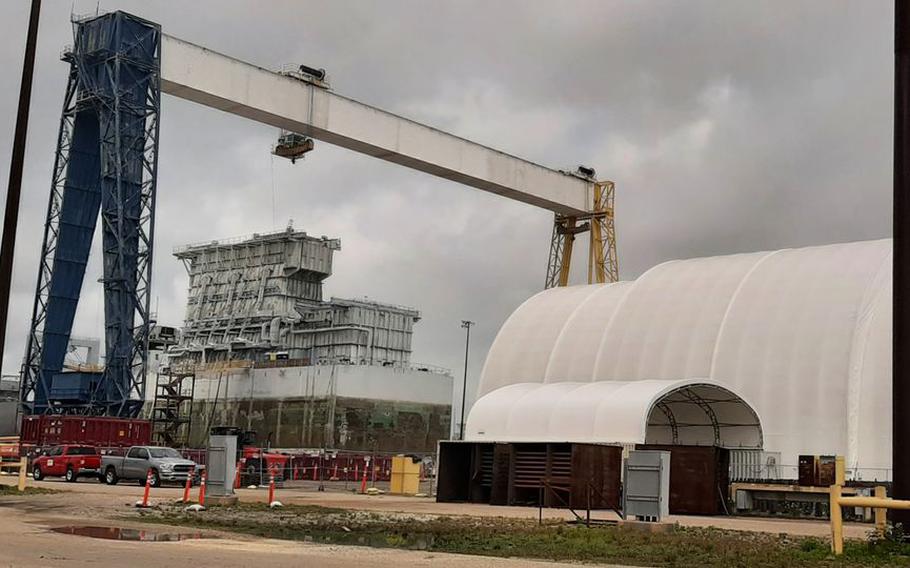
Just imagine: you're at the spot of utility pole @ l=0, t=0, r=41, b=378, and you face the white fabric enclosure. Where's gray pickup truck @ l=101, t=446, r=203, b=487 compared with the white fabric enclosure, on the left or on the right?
left

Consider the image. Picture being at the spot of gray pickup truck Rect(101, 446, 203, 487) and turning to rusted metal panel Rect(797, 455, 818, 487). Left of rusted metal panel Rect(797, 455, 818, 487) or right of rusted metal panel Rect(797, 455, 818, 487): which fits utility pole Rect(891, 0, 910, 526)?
right

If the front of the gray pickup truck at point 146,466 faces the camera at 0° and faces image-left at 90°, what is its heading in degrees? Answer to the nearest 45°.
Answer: approximately 315°

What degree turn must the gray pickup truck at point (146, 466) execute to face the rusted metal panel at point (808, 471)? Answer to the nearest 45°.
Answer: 0° — it already faces it

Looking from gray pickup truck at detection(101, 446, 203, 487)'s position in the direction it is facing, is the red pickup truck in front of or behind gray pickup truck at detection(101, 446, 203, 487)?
behind

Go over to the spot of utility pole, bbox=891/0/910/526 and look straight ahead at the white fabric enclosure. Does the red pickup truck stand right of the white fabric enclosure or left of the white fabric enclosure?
left

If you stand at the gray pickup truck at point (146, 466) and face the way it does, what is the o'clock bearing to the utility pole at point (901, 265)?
The utility pole is roughly at 1 o'clock from the gray pickup truck.

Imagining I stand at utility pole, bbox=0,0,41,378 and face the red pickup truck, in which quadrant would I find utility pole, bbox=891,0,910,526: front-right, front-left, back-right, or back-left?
back-right

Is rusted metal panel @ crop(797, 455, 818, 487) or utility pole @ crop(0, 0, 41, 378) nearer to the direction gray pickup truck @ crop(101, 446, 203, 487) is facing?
the rusted metal panel

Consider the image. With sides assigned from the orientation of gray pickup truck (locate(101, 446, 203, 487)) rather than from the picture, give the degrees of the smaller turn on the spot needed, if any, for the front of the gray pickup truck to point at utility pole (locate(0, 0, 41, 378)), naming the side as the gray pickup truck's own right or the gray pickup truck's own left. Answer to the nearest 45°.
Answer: approximately 45° to the gray pickup truck's own right
